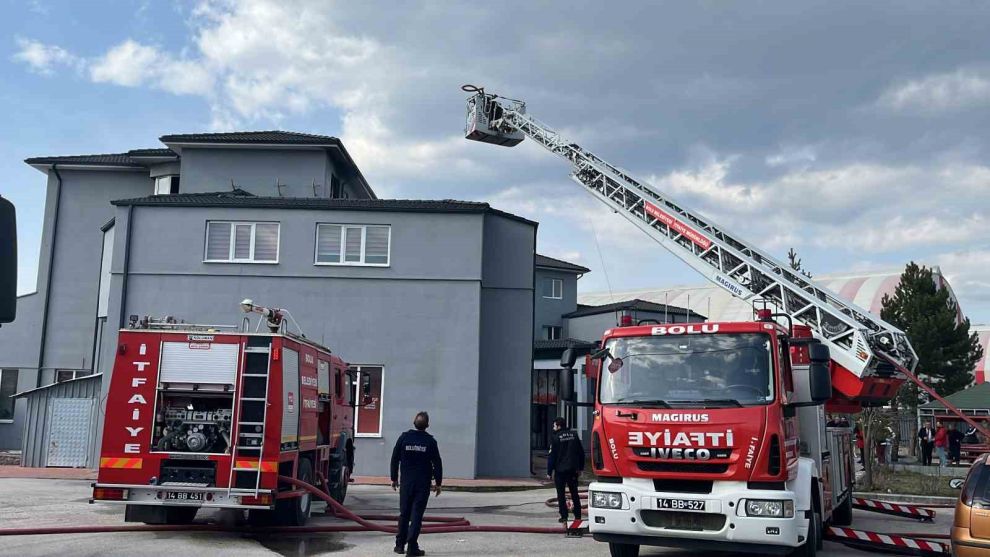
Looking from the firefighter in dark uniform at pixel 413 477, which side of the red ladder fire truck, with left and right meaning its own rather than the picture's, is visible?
front

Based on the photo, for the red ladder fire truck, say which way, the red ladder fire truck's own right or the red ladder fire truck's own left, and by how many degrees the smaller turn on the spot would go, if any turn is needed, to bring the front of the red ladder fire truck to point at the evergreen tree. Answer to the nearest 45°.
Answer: approximately 180°

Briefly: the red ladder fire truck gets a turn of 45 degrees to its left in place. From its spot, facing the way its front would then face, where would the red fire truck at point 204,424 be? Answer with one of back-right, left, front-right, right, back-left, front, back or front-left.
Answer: back-right

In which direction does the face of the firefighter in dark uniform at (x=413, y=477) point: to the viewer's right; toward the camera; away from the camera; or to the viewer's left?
away from the camera

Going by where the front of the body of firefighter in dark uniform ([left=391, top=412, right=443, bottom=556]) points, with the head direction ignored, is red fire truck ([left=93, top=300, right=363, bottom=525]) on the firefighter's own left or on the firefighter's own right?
on the firefighter's own left

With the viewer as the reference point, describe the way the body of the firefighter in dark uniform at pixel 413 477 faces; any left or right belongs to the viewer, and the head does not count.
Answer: facing away from the viewer

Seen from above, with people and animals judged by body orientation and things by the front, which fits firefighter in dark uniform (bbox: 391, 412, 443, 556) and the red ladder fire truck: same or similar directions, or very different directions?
very different directions

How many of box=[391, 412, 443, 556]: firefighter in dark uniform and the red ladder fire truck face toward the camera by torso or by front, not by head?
1

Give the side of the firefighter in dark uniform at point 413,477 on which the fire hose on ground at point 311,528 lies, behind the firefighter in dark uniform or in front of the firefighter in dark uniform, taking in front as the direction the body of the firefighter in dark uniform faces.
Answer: in front

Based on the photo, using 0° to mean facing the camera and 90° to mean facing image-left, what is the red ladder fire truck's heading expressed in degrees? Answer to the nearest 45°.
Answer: approximately 0°

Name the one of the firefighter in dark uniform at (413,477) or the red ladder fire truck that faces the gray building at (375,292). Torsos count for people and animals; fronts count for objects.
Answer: the firefighter in dark uniform

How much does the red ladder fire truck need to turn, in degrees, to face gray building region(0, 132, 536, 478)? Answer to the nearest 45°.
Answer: approximately 135° to its right

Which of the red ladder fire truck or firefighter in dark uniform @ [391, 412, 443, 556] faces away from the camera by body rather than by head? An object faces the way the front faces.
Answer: the firefighter in dark uniform

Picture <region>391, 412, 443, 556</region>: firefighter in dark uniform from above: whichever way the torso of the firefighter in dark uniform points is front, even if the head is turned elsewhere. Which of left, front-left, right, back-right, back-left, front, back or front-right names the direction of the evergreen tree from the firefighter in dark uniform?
front-right
